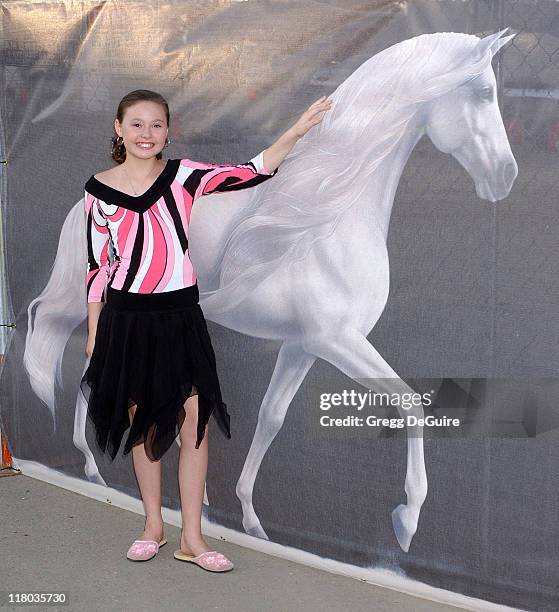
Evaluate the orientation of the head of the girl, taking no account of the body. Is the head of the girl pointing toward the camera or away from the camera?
toward the camera
